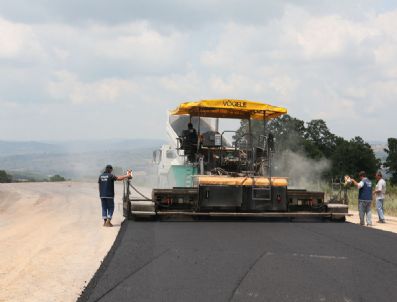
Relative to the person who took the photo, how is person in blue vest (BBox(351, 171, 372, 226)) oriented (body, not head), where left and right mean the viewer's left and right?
facing away from the viewer and to the left of the viewer

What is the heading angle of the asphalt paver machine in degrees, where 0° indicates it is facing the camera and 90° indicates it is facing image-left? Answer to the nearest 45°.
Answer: approximately 180°

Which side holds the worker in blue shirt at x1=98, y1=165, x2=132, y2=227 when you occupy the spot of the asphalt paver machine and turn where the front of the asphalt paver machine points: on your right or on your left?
on your left

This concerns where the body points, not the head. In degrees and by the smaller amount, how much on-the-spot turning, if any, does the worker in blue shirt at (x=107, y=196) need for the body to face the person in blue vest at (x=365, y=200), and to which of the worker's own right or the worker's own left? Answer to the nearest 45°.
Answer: approximately 45° to the worker's own right

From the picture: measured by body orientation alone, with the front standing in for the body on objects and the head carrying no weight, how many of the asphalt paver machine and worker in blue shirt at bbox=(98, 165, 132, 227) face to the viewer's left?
0

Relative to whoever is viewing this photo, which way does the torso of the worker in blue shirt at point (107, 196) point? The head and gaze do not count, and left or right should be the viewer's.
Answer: facing away from the viewer and to the right of the viewer

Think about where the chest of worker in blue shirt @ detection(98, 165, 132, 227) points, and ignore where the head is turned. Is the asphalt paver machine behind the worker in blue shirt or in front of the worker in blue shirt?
in front
